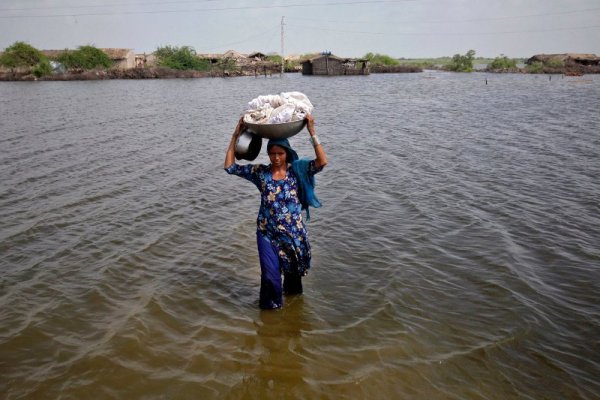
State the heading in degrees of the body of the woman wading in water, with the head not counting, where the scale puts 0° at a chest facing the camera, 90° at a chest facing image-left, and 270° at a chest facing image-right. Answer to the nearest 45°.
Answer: approximately 0°
